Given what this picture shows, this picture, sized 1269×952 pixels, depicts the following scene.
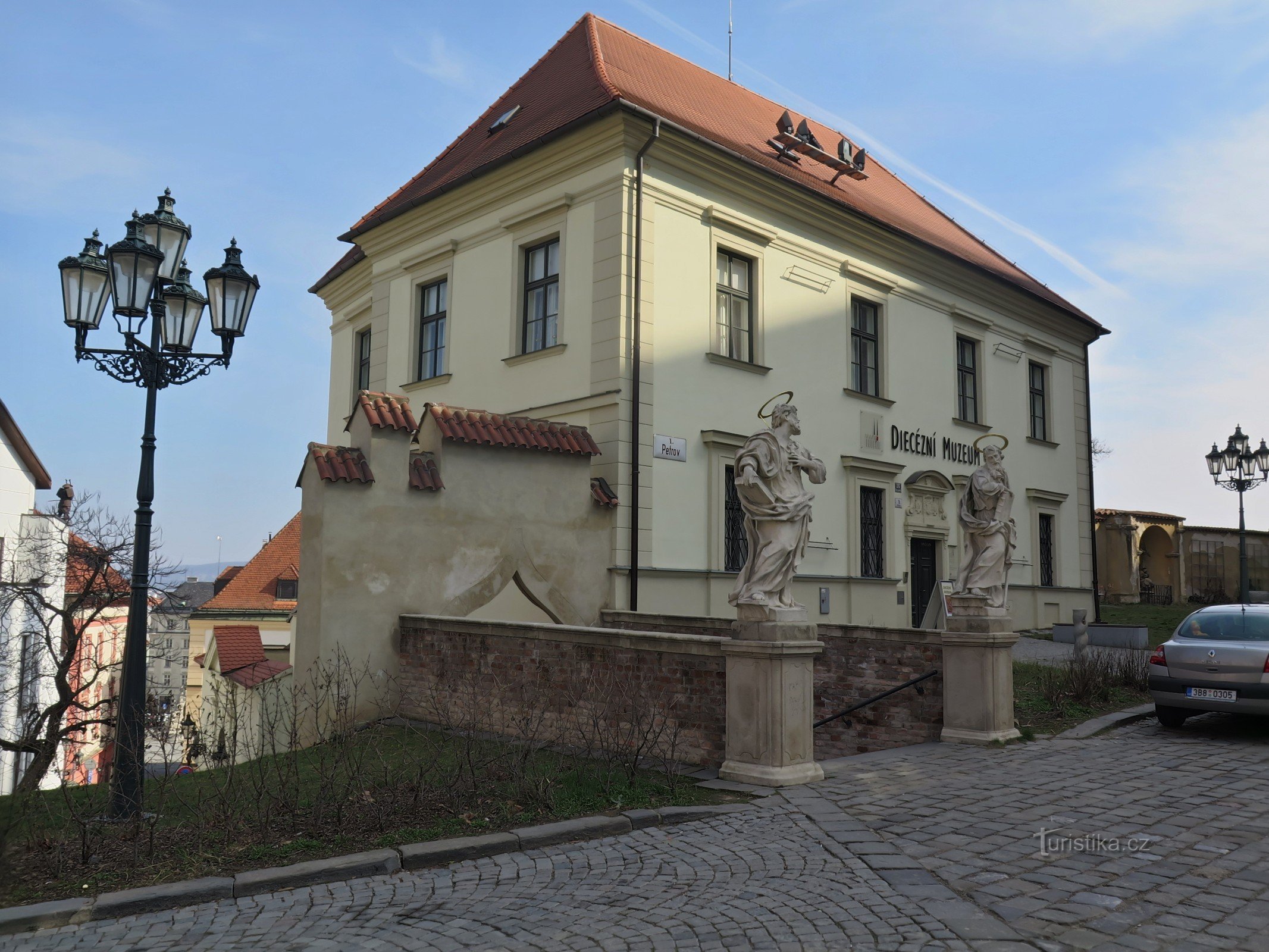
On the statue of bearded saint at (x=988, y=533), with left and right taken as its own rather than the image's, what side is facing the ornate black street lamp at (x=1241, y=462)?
left

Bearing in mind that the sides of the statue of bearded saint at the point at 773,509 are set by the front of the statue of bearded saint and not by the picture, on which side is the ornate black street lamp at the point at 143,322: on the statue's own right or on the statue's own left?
on the statue's own right

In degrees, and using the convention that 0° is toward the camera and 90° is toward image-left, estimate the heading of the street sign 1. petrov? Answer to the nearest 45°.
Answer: approximately 315°

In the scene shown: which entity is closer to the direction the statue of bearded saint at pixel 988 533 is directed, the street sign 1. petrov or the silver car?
the silver car

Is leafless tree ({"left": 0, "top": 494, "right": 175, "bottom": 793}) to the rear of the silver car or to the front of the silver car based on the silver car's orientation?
to the rear

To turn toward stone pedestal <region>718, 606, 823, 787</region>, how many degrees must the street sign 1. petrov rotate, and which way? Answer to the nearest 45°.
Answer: approximately 45° to its right

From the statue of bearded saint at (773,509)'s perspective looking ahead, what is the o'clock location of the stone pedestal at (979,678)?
The stone pedestal is roughly at 9 o'clock from the statue of bearded saint.
